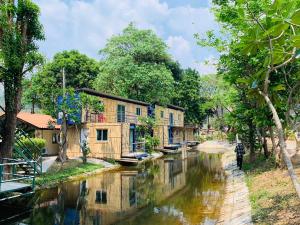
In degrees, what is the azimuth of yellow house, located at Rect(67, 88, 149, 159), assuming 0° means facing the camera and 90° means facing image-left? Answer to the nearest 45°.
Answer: approximately 315°

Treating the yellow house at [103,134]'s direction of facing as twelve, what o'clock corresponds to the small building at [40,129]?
The small building is roughly at 5 o'clock from the yellow house.

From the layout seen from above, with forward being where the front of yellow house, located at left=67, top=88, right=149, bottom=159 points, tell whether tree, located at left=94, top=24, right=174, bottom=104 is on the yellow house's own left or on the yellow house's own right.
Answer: on the yellow house's own left
